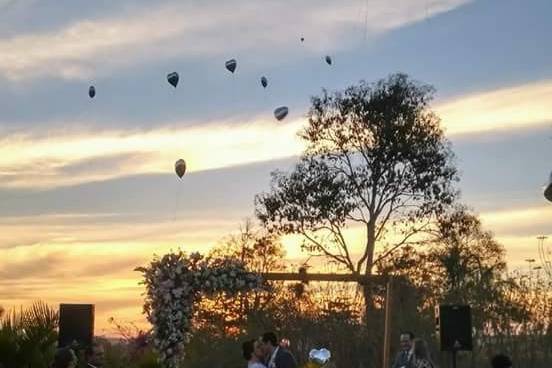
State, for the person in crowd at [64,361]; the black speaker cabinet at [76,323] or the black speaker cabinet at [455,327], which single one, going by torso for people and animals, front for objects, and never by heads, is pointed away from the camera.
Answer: the person in crowd

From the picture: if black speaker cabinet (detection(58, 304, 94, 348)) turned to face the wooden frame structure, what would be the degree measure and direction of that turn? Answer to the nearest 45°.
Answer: approximately 90° to its left

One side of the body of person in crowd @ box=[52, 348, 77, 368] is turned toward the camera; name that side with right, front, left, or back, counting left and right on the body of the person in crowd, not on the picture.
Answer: back

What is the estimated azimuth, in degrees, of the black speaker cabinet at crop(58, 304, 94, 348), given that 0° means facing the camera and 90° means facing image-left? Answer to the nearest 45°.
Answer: approximately 0°

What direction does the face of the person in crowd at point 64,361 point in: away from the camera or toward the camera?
away from the camera

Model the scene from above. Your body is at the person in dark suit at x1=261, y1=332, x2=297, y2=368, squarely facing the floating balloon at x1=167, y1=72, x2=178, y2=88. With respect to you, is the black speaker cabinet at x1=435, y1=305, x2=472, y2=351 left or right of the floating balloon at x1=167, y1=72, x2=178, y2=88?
right

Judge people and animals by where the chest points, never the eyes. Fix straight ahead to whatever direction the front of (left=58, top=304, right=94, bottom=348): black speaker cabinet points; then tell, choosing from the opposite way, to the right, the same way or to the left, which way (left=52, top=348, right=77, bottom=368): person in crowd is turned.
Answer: the opposite way

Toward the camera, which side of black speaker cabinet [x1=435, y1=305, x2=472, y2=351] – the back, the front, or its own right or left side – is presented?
front

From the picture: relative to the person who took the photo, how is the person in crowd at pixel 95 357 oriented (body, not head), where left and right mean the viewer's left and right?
facing away from the viewer

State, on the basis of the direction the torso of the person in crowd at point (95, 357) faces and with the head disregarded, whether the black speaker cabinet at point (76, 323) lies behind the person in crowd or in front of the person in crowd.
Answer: in front
